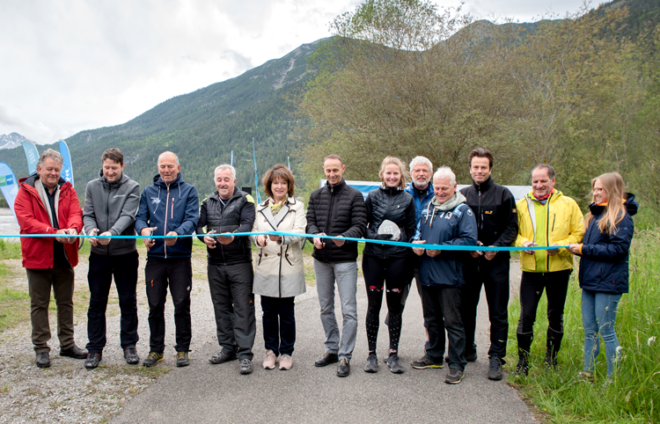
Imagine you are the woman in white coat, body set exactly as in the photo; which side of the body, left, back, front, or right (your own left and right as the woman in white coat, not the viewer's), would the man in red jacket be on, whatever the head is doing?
right

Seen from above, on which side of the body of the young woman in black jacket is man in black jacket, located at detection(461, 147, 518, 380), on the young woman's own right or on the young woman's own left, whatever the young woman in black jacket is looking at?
on the young woman's own left

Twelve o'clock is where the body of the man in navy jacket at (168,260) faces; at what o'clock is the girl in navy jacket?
The girl in navy jacket is roughly at 10 o'clock from the man in navy jacket.

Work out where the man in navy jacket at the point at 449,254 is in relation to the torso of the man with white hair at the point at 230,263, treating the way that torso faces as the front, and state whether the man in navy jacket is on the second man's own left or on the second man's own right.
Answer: on the second man's own left

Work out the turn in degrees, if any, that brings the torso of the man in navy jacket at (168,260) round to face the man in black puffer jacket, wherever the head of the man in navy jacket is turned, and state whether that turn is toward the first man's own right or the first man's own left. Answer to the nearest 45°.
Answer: approximately 45° to the first man's own left

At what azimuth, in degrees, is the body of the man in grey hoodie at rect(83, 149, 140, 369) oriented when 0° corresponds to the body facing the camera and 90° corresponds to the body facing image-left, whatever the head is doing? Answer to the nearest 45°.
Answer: approximately 0°

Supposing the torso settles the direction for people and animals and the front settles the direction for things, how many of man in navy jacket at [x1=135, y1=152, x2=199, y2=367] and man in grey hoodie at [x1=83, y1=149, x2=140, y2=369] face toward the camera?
2
